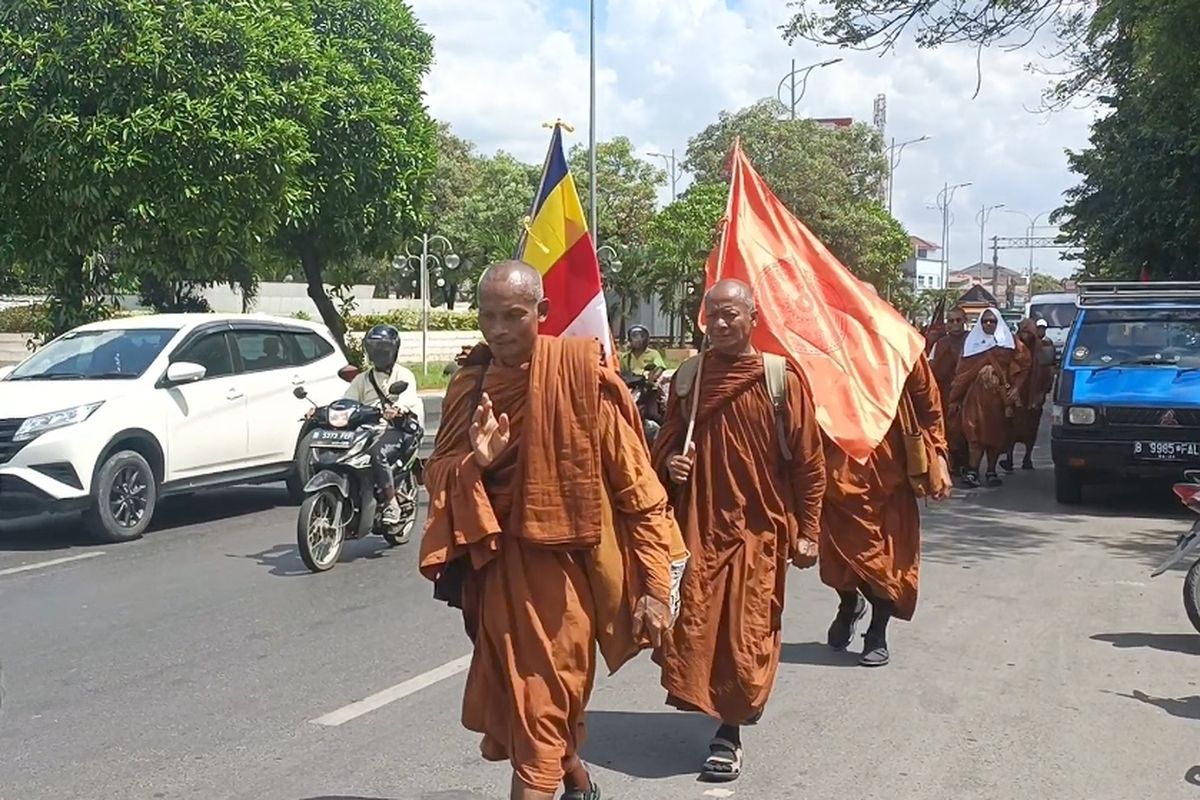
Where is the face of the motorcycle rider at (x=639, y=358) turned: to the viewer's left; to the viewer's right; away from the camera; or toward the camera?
toward the camera

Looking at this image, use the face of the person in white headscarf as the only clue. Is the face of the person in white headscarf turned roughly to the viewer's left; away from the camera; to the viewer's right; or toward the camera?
toward the camera

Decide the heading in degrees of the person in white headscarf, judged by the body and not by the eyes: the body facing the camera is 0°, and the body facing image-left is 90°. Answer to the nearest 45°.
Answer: approximately 0°

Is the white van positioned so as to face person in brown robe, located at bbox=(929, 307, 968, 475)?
yes

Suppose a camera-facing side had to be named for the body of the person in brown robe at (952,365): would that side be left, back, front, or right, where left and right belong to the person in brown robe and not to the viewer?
front

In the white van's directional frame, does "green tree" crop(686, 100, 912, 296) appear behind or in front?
behind

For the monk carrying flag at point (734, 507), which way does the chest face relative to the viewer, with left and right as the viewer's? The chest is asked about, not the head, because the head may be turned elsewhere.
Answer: facing the viewer

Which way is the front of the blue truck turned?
toward the camera

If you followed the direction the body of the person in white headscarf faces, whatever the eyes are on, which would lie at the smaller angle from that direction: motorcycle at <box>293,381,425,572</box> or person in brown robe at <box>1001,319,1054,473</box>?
the motorcycle

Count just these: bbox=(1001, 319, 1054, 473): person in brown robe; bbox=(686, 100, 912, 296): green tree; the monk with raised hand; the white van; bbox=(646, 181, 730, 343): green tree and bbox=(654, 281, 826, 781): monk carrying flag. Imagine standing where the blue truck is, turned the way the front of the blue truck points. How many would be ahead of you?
2

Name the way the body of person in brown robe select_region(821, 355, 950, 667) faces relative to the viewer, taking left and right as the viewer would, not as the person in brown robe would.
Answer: facing the viewer

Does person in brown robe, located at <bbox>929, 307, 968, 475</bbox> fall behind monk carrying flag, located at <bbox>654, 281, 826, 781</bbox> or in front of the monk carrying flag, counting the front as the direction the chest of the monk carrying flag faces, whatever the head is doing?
behind

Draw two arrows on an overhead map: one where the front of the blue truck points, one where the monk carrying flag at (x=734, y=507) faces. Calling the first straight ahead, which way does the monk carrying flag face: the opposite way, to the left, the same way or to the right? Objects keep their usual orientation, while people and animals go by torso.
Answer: the same way

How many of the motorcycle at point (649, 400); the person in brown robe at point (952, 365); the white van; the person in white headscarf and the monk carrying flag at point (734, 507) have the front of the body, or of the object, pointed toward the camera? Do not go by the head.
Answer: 5

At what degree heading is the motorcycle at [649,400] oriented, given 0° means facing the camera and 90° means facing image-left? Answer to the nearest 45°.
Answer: approximately 0°

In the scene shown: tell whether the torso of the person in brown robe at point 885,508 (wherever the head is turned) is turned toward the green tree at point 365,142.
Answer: no

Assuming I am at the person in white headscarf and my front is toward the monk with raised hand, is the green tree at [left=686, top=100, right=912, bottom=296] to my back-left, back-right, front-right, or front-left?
back-right

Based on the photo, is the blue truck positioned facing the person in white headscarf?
no

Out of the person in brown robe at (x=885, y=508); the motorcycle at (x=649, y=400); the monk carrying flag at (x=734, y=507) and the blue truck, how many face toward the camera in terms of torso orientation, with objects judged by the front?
4
